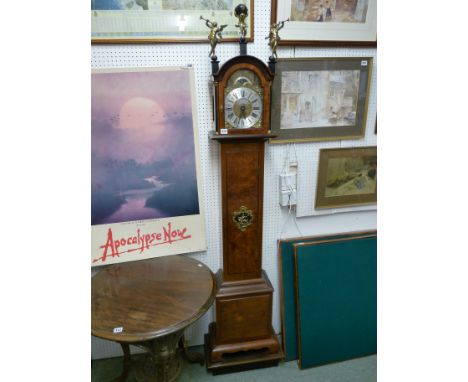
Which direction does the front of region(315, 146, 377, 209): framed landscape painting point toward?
toward the camera

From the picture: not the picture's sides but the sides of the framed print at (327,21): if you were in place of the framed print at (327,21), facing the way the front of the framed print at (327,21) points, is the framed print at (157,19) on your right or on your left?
on your right

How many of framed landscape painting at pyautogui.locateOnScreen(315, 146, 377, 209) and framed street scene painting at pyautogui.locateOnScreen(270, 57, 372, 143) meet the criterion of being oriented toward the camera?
2

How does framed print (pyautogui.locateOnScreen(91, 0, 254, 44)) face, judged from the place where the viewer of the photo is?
facing the viewer

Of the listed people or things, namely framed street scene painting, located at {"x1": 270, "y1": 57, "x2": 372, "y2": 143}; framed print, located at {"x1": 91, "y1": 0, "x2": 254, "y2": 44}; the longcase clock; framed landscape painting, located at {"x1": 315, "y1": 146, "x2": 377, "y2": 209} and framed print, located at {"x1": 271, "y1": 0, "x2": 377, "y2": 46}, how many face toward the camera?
5

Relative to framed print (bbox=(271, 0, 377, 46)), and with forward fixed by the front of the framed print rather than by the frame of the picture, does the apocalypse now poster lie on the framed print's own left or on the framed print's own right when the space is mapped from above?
on the framed print's own right

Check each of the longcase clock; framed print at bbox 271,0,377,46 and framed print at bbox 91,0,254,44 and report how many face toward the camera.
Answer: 3

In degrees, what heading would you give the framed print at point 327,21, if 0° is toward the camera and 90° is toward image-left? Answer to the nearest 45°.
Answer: approximately 0°
